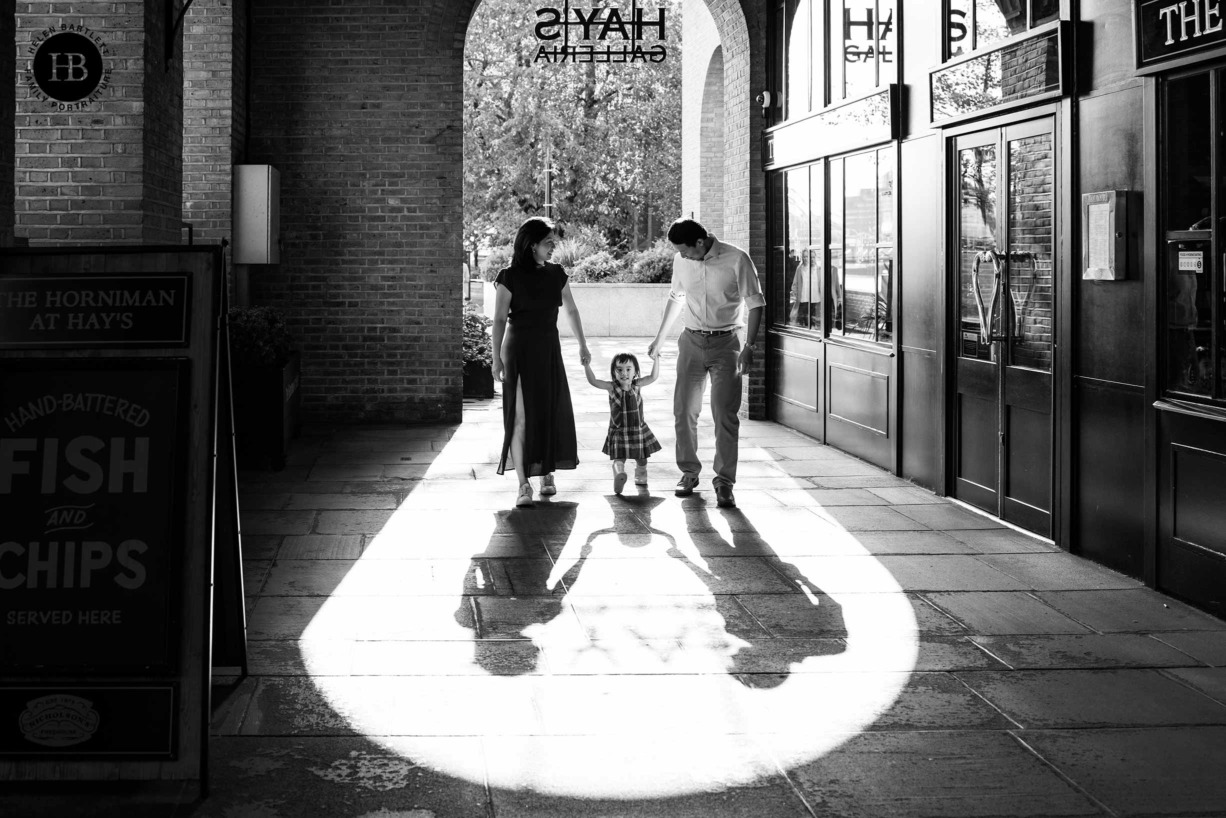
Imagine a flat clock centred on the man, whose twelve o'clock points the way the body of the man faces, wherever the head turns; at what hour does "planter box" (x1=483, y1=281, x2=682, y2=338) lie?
The planter box is roughly at 6 o'clock from the man.

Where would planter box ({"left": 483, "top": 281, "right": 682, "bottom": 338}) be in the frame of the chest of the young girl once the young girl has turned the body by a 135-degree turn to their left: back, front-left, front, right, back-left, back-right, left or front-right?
front-left

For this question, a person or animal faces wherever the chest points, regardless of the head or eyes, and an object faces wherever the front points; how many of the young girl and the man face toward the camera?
2

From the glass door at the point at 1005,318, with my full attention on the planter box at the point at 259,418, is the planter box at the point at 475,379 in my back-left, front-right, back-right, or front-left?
front-right

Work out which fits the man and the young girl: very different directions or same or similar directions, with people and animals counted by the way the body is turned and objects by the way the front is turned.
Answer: same or similar directions

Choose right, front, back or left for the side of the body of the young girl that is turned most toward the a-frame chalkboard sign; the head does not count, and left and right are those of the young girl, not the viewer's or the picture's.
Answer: front

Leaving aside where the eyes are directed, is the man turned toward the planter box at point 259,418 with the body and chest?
no

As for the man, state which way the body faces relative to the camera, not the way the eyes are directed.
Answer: toward the camera

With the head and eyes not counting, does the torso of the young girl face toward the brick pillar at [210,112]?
no

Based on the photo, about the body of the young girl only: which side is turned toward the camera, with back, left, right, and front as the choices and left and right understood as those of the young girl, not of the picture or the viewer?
front

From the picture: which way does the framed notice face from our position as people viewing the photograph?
facing the viewer and to the left of the viewer
